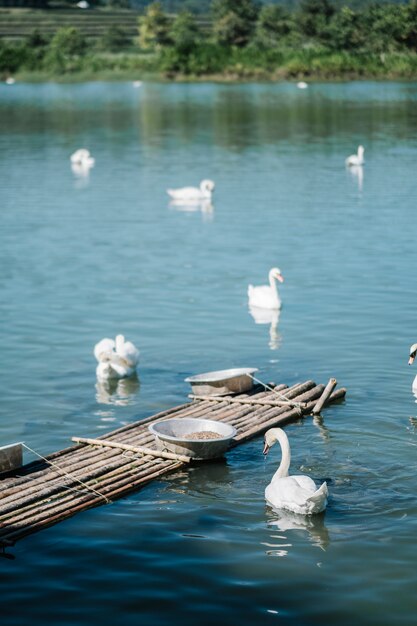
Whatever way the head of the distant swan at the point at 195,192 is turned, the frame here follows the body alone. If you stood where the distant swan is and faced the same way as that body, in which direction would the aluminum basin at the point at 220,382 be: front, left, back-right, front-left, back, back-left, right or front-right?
right

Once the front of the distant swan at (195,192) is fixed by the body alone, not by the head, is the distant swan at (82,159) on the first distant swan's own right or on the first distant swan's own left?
on the first distant swan's own left

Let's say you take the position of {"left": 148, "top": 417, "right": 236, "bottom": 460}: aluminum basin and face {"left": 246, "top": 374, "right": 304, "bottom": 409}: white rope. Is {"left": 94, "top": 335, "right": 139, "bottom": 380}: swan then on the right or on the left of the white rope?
left

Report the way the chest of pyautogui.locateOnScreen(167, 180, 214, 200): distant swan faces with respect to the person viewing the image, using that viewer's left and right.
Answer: facing to the right of the viewer

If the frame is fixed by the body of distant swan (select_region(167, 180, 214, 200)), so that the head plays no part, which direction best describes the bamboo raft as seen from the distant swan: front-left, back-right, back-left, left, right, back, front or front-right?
right

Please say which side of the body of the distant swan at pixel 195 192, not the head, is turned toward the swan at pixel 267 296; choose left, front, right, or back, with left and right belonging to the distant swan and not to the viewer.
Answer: right

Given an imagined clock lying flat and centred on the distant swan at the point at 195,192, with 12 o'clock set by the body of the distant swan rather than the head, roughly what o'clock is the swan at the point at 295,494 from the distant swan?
The swan is roughly at 3 o'clock from the distant swan.

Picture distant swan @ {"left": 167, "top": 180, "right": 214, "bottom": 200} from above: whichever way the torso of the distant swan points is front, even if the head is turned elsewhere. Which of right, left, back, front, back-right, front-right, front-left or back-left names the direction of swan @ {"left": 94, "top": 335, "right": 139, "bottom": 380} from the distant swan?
right

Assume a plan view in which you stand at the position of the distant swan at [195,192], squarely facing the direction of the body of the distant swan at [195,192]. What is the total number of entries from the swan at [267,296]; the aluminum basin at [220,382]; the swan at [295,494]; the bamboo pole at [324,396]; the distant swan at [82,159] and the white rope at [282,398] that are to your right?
5

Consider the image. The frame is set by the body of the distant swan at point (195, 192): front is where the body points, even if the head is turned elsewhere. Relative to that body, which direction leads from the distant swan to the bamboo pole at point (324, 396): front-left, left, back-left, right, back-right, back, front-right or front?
right
